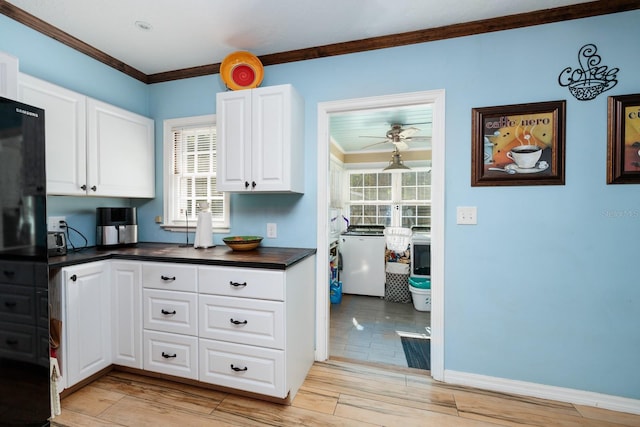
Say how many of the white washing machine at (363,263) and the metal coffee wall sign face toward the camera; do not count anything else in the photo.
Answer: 2

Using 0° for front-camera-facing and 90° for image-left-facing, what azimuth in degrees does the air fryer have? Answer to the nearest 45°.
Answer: approximately 0°

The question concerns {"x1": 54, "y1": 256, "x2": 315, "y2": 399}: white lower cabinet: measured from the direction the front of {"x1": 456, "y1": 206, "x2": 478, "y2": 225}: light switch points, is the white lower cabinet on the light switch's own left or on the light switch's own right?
on the light switch's own right

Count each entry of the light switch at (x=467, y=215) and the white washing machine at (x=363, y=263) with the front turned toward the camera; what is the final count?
2

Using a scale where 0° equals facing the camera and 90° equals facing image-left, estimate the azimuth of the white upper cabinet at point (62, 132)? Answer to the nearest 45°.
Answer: approximately 315°

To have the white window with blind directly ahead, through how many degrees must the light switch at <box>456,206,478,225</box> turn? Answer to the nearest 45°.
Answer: approximately 90° to its right
